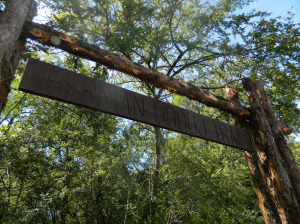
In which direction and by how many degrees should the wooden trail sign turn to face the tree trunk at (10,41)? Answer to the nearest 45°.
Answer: approximately 90° to its right

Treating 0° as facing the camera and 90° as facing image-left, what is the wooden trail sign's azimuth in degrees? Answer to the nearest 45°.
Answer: approximately 315°

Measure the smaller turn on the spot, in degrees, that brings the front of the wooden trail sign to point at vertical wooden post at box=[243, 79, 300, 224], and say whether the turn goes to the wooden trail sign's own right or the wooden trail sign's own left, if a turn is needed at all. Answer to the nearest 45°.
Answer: approximately 90° to the wooden trail sign's own left
